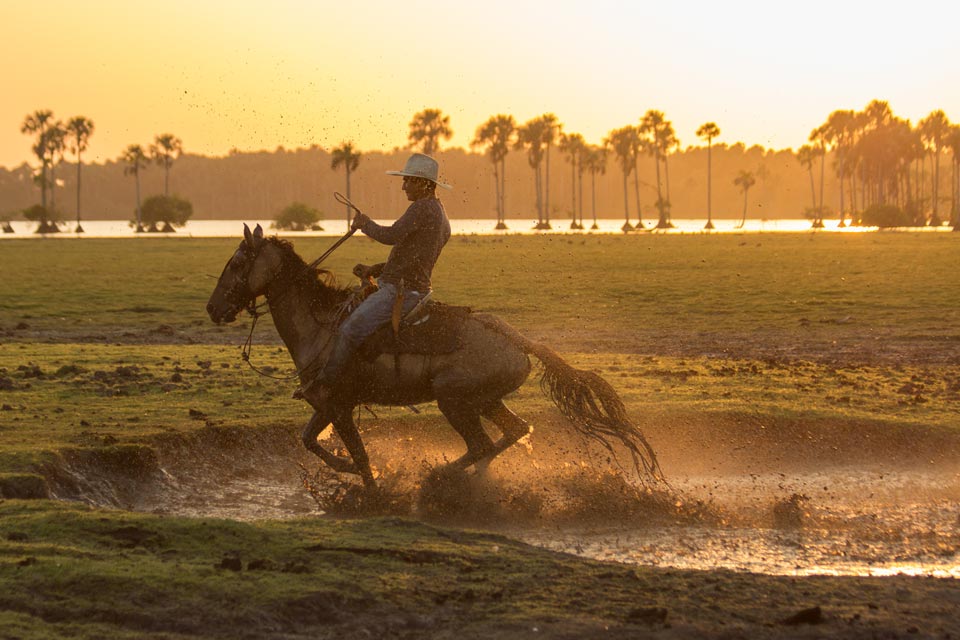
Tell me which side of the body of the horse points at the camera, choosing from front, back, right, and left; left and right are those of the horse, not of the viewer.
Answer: left

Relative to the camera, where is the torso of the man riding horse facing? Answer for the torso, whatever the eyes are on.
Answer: to the viewer's left

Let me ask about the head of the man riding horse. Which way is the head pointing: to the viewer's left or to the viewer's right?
to the viewer's left
